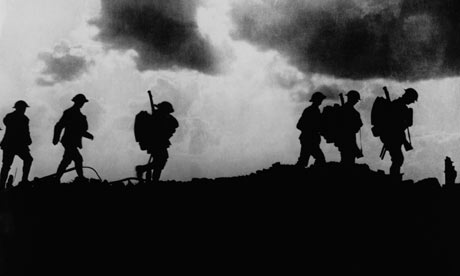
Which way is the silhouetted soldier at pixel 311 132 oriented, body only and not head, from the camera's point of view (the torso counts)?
to the viewer's right

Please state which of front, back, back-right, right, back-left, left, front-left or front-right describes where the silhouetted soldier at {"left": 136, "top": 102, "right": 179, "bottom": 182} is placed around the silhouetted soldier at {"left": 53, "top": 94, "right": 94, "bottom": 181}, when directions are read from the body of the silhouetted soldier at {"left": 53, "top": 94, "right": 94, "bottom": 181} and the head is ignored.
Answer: front

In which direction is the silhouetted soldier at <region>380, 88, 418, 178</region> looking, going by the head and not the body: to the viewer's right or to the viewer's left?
to the viewer's right

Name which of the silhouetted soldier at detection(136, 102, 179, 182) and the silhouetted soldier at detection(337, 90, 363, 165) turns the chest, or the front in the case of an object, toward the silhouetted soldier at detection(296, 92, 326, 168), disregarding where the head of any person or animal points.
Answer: the silhouetted soldier at detection(136, 102, 179, 182)

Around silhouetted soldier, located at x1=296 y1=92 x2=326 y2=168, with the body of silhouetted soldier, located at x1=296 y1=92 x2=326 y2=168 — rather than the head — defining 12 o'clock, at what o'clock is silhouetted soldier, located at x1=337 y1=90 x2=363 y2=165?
silhouetted soldier, located at x1=337 y1=90 x2=363 y2=165 is roughly at 12 o'clock from silhouetted soldier, located at x1=296 y1=92 x2=326 y2=168.

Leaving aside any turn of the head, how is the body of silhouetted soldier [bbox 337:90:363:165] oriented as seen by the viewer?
to the viewer's right

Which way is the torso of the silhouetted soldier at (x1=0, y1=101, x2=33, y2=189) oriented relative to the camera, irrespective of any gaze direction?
to the viewer's right

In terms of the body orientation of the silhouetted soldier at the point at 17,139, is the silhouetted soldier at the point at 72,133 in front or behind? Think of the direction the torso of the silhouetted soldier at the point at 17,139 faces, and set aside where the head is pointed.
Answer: in front

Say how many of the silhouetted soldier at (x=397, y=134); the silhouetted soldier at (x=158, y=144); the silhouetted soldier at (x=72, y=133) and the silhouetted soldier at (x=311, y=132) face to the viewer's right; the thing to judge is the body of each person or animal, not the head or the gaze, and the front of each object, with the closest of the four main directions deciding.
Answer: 4

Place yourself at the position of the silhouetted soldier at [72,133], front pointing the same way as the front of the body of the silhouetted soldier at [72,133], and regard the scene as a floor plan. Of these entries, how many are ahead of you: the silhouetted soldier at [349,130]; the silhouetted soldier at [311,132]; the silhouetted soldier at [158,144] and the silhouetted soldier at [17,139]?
3

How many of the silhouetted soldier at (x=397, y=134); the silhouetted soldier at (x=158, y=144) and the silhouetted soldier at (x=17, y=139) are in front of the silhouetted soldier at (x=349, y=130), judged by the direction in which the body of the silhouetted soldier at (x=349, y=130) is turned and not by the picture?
1

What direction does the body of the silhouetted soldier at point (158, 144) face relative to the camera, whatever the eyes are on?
to the viewer's right

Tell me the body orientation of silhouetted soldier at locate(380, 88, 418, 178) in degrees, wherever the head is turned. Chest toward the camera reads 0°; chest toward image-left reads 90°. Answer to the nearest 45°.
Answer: approximately 270°

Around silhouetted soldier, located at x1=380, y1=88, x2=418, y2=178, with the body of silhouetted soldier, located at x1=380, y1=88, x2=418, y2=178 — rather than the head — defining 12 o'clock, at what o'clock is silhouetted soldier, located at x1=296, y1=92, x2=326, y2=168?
silhouetted soldier, located at x1=296, y1=92, x2=326, y2=168 is roughly at 6 o'clock from silhouetted soldier, located at x1=380, y1=88, x2=418, y2=178.

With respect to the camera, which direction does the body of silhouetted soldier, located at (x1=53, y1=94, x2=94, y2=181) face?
to the viewer's right

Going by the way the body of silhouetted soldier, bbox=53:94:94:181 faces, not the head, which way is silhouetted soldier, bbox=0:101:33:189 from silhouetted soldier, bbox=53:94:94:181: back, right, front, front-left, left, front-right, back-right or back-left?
back-left

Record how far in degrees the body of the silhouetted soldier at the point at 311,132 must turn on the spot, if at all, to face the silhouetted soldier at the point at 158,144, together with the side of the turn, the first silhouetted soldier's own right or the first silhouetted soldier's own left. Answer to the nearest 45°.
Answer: approximately 180°

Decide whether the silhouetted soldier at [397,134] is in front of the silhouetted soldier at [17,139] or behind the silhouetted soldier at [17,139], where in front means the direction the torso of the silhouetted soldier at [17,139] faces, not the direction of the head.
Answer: in front
